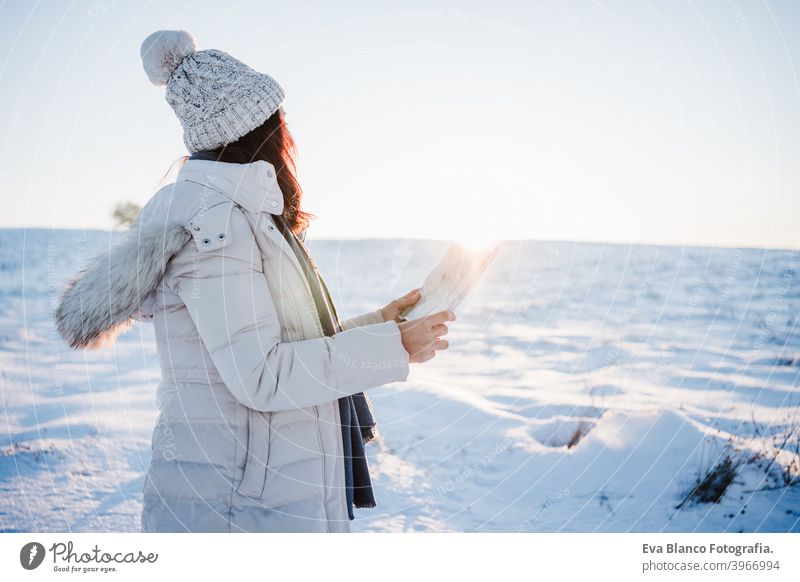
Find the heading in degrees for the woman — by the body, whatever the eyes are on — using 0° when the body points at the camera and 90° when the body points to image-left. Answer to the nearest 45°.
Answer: approximately 270°

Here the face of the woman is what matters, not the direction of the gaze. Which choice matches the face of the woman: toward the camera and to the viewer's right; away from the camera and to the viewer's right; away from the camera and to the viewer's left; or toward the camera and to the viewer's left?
away from the camera and to the viewer's right
